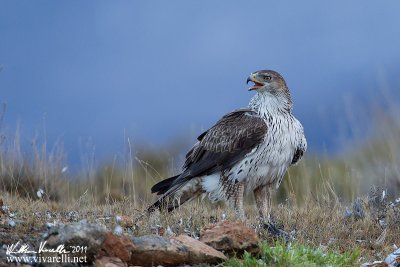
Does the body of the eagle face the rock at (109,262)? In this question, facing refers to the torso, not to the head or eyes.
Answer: no

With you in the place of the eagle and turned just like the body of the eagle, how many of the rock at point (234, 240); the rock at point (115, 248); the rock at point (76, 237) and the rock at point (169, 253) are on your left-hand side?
0

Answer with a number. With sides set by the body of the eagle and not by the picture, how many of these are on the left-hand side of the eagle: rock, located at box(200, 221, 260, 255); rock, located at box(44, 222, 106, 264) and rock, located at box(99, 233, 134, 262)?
0

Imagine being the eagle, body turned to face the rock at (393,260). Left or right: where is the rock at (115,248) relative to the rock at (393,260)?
right

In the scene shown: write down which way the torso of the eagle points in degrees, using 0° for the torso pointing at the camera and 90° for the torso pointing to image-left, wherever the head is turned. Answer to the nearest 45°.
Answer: approximately 315°

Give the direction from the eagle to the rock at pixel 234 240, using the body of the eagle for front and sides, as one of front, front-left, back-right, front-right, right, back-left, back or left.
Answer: front-right

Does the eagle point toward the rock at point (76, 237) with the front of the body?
no

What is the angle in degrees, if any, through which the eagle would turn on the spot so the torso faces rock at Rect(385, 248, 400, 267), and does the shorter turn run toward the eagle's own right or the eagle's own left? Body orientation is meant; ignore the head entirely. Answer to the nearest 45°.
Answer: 0° — it already faces it

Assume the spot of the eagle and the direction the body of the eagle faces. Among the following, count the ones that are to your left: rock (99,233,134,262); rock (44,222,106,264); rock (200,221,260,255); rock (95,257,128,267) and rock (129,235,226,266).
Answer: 0

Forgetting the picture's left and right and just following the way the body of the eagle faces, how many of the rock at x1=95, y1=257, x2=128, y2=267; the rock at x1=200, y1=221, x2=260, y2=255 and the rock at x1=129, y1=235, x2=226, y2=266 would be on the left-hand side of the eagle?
0

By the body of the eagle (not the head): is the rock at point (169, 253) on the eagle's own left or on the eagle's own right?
on the eagle's own right

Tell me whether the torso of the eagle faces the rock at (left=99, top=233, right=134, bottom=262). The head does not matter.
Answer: no

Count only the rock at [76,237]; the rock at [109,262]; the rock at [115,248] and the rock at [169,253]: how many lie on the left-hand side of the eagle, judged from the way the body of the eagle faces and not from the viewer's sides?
0

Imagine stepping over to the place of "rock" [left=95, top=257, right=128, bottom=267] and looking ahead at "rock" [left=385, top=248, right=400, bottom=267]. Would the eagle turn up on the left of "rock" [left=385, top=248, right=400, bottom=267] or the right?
left
